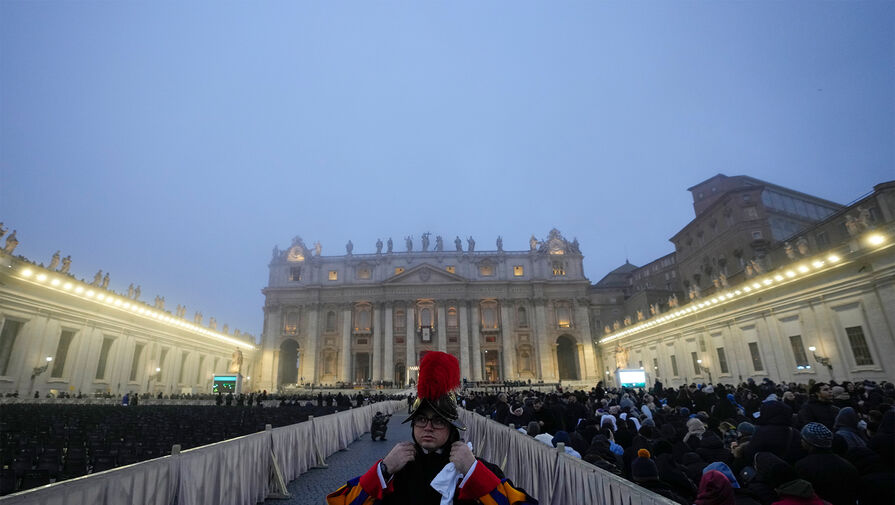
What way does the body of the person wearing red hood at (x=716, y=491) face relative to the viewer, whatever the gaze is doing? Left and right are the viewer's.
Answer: facing away from the viewer

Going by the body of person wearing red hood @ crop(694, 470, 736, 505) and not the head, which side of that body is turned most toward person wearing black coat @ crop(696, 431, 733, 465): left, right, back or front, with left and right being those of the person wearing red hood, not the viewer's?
front

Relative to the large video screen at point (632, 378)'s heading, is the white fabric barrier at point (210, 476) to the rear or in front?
in front

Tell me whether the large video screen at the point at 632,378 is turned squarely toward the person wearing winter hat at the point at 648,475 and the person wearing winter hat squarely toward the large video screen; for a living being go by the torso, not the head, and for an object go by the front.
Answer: yes

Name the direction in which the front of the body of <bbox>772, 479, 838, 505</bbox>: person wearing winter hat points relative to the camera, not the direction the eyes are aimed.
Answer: away from the camera

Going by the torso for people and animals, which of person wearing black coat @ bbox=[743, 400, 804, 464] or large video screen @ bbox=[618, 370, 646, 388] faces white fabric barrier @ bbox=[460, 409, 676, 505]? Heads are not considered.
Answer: the large video screen

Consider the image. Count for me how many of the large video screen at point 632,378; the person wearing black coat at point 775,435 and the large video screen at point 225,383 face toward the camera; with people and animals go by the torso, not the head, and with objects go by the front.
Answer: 2

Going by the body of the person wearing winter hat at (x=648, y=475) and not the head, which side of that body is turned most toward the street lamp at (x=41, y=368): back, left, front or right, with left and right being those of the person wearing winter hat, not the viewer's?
left

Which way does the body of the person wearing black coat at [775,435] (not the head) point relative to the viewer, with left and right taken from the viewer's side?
facing away from the viewer

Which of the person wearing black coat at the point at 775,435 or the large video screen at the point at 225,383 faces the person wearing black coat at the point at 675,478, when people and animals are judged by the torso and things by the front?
the large video screen

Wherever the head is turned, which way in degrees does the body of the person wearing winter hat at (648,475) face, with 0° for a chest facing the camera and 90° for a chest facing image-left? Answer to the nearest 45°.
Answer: approximately 180°

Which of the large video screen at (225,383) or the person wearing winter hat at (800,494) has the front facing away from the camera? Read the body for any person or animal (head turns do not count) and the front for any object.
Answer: the person wearing winter hat

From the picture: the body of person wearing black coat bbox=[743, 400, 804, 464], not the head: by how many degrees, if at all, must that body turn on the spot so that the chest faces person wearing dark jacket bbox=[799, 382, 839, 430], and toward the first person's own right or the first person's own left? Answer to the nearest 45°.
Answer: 0° — they already face them

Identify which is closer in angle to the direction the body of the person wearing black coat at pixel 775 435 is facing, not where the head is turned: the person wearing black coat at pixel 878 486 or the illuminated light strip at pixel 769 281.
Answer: the illuminated light strip

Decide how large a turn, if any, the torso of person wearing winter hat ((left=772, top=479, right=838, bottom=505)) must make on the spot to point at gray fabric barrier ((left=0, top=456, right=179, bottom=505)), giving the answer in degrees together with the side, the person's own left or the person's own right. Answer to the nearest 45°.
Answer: approximately 90° to the person's own left

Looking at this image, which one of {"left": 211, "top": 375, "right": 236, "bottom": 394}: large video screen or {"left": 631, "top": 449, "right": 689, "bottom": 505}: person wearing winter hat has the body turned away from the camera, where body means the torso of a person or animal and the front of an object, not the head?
the person wearing winter hat
